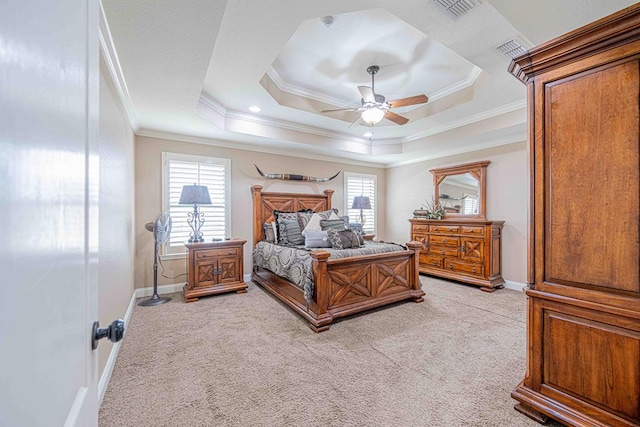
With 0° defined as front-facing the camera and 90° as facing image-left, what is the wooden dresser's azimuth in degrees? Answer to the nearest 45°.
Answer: approximately 45°

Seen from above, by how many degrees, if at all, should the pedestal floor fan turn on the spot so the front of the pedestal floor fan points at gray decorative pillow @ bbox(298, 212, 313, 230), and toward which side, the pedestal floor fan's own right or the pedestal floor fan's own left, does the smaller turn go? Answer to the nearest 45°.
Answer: approximately 45° to the pedestal floor fan's own left

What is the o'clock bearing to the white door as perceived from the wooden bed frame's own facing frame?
The white door is roughly at 2 o'clock from the wooden bed frame.

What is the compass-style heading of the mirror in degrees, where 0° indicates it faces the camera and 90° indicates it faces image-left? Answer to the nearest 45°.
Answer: approximately 45°

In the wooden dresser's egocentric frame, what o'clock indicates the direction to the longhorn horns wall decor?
The longhorn horns wall decor is roughly at 1 o'clock from the wooden dresser.

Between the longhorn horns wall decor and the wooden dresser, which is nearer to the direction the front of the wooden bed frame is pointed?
the wooden dresser

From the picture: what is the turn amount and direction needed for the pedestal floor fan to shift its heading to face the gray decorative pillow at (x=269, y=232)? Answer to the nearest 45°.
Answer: approximately 45° to its left

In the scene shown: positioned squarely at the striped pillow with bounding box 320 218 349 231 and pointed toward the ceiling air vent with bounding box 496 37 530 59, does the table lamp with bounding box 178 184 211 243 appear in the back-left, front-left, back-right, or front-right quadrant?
back-right

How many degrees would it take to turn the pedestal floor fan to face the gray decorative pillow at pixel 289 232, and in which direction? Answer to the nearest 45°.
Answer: approximately 45° to its left
